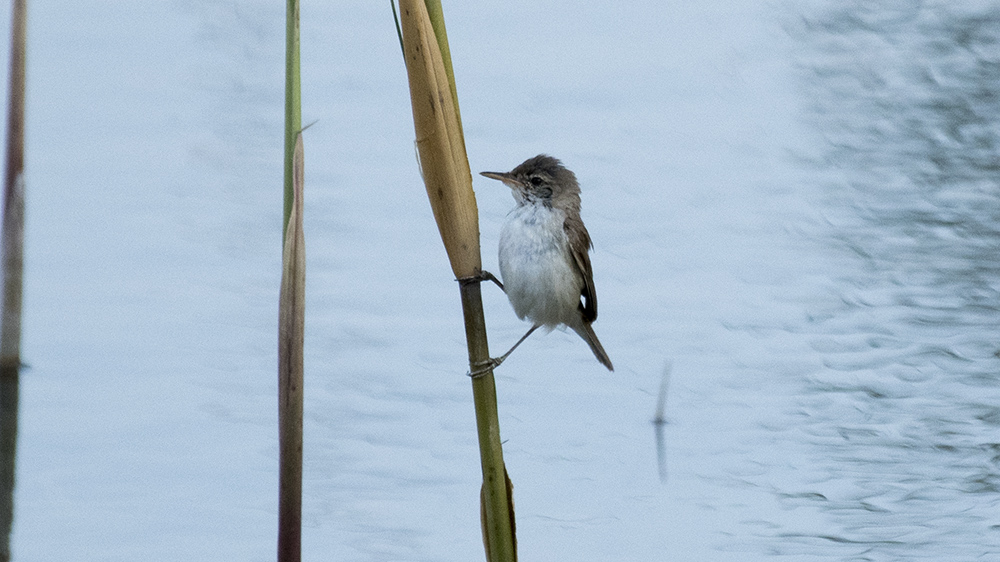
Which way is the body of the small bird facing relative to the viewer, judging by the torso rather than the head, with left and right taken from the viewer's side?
facing the viewer and to the left of the viewer

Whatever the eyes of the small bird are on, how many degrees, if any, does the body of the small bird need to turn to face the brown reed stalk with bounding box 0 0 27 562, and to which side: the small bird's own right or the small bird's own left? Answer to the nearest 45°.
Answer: approximately 45° to the small bird's own right
